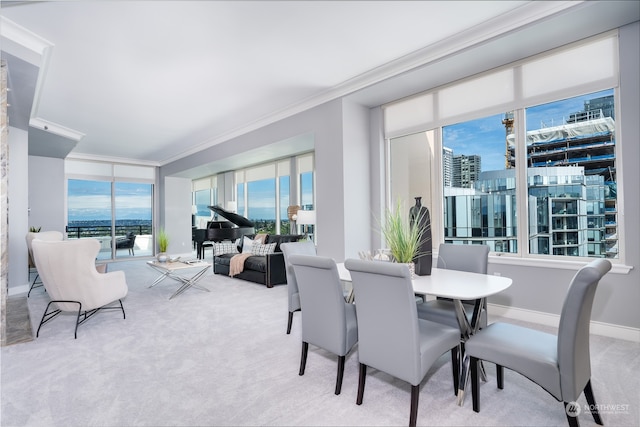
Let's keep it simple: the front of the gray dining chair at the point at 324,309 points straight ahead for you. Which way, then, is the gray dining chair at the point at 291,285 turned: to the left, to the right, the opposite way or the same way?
to the right

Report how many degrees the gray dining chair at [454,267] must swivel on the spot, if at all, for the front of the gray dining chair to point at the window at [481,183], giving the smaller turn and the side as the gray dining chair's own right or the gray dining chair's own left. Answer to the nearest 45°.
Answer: approximately 135° to the gray dining chair's own right

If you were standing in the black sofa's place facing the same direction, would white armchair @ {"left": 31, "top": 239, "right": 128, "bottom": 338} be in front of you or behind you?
in front

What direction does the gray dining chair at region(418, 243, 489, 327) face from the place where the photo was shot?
facing the viewer and to the left of the viewer

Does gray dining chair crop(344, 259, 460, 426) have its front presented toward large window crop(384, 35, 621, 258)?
yes

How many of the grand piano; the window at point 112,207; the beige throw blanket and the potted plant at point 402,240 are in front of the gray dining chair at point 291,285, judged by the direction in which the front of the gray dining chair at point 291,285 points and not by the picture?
1

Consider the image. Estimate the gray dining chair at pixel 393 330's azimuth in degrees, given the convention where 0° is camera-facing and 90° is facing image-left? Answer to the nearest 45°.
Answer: approximately 225°

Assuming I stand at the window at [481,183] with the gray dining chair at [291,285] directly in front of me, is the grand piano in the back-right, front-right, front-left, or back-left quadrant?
front-right

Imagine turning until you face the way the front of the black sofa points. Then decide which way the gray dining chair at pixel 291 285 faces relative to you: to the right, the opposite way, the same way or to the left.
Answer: to the left

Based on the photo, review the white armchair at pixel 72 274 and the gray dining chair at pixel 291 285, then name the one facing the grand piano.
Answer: the white armchair

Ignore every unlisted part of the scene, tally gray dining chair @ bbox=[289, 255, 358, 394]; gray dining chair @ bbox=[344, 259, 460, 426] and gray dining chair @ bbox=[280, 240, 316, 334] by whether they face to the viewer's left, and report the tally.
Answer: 0

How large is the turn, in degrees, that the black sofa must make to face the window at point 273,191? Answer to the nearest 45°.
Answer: approximately 135° to its right

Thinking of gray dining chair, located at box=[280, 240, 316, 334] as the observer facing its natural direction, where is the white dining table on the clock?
The white dining table is roughly at 12 o'clock from the gray dining chair.
